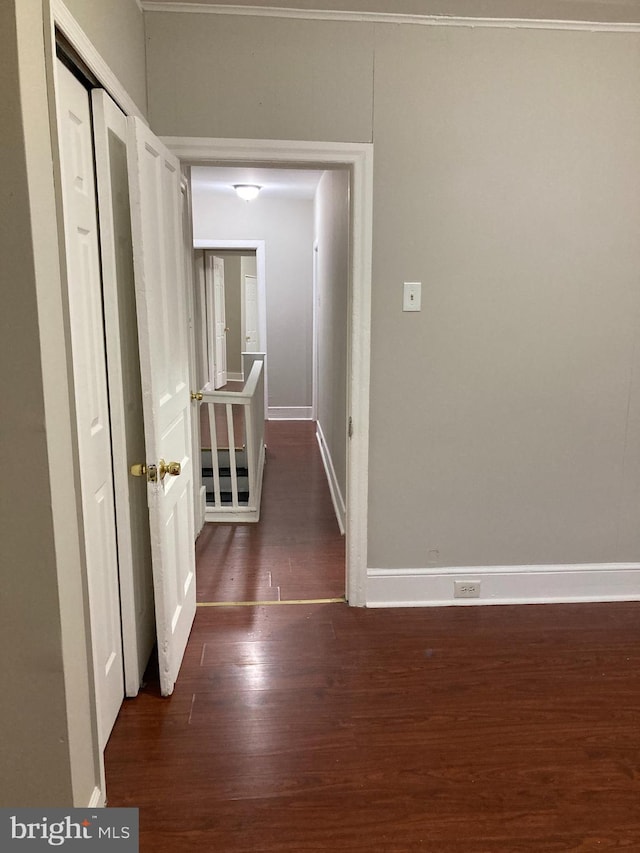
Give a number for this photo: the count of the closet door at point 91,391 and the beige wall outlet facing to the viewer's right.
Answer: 1

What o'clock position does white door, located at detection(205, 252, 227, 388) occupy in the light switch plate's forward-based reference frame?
The white door is roughly at 5 o'clock from the light switch plate.

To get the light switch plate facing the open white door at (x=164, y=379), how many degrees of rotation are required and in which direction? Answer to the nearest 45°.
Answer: approximately 45° to its right

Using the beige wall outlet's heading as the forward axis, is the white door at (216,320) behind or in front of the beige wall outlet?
behind

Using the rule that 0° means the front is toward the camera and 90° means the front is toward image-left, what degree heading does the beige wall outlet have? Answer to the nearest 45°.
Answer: approximately 0°

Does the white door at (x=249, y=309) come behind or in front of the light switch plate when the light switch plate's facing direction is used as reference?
behind

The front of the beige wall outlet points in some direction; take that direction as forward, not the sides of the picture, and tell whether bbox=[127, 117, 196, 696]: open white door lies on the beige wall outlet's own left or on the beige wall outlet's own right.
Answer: on the beige wall outlet's own right

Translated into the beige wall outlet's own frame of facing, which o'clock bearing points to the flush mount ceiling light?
The flush mount ceiling light is roughly at 5 o'clock from the beige wall outlet.

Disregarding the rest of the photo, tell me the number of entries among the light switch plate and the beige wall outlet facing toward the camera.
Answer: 2

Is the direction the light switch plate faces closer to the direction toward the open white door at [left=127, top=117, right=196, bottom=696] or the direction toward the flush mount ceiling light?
the open white door

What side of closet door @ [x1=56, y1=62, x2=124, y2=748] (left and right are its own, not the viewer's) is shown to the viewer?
right

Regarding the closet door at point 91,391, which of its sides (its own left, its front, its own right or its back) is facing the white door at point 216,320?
left
